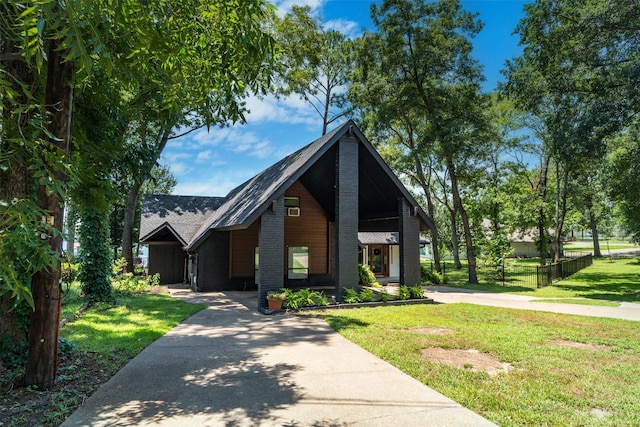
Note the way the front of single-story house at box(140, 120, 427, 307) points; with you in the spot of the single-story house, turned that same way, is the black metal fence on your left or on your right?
on your left

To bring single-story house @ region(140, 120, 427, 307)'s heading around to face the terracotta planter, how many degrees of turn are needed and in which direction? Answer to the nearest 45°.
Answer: approximately 45° to its right

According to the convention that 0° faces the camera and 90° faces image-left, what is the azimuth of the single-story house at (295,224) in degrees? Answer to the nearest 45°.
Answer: approximately 315°

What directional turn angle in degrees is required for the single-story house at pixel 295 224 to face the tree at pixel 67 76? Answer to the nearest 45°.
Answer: approximately 45° to its right

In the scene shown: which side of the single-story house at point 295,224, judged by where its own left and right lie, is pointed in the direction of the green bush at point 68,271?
right

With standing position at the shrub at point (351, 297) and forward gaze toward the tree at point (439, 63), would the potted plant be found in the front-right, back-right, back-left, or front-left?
back-left

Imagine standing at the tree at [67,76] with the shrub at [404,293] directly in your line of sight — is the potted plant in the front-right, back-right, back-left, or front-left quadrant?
front-left
